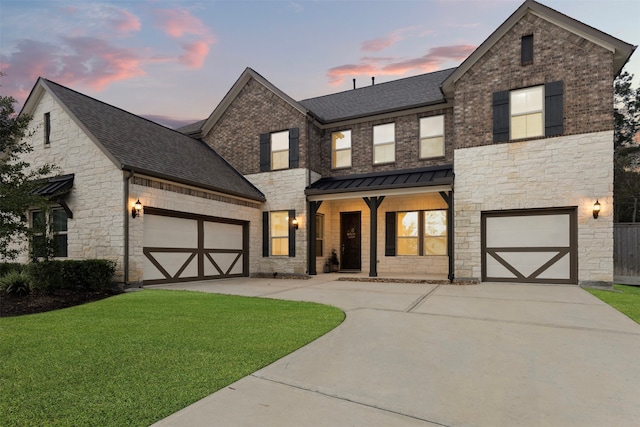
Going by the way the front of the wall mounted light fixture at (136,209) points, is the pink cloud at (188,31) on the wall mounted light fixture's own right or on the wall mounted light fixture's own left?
on the wall mounted light fixture's own left

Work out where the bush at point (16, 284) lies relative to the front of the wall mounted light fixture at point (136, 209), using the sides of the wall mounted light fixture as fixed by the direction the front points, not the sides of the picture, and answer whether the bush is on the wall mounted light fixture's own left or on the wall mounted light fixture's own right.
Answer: on the wall mounted light fixture's own right

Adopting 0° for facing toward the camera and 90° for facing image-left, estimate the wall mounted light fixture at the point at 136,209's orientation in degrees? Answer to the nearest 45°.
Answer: approximately 315°

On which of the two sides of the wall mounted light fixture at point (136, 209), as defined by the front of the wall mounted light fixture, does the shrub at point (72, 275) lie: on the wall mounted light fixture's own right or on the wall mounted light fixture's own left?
on the wall mounted light fixture's own right

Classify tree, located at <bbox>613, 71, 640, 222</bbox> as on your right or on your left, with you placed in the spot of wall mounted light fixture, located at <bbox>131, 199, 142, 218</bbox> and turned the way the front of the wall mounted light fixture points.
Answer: on your left
